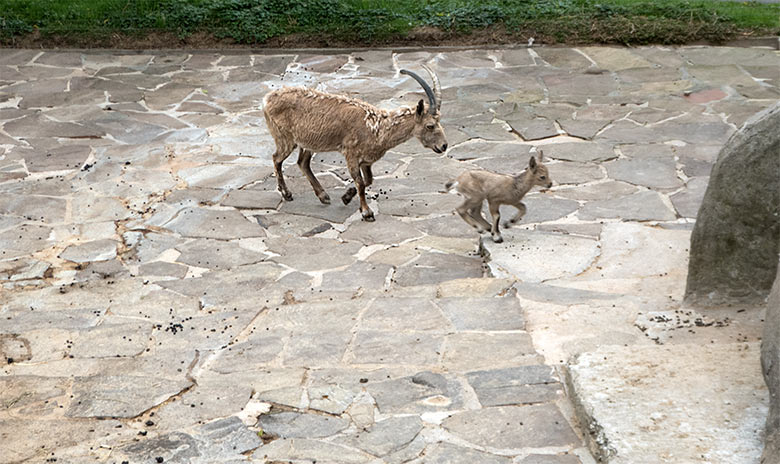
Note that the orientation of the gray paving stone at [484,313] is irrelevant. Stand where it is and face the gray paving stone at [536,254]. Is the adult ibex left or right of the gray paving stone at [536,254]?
left

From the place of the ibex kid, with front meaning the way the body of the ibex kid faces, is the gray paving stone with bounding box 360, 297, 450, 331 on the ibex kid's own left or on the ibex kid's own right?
on the ibex kid's own right

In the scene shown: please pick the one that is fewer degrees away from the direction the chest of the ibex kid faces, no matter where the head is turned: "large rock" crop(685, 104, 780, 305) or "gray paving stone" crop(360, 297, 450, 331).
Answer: the large rock

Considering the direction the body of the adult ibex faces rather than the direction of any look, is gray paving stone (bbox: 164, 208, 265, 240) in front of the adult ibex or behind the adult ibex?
behind

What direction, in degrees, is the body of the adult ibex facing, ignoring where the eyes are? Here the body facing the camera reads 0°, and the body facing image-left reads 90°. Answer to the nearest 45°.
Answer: approximately 270°

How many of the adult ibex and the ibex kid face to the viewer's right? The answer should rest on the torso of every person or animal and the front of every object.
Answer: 2

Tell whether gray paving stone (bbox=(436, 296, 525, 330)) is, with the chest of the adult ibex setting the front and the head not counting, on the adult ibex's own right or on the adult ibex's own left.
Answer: on the adult ibex's own right

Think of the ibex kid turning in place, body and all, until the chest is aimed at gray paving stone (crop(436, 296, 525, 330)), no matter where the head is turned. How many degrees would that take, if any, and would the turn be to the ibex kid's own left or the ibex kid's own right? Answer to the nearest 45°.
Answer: approximately 90° to the ibex kid's own right

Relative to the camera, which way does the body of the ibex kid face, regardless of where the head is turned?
to the viewer's right

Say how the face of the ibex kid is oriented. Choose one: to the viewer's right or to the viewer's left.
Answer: to the viewer's right

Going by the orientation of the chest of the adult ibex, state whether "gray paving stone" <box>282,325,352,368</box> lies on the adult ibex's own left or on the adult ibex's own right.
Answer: on the adult ibex's own right
